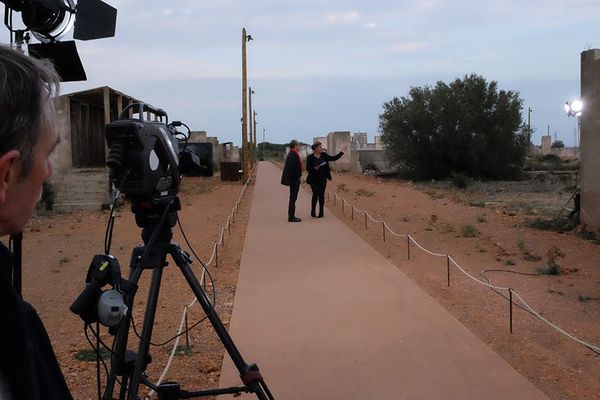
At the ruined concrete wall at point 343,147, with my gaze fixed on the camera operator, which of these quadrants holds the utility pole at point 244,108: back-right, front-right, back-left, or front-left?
front-right

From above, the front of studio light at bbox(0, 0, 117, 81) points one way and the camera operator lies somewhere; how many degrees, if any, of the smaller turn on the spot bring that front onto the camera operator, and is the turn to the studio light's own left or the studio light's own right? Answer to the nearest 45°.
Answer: approximately 135° to the studio light's own right

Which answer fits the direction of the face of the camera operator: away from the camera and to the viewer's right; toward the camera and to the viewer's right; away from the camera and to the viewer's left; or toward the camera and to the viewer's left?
away from the camera and to the viewer's right

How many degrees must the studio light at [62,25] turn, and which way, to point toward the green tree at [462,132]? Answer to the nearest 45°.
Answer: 0° — it already faces it

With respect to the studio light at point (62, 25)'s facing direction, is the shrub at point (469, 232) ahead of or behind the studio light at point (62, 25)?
ahead

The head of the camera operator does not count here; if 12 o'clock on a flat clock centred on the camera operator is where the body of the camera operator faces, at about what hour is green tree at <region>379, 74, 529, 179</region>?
The green tree is roughly at 12 o'clock from the camera operator.

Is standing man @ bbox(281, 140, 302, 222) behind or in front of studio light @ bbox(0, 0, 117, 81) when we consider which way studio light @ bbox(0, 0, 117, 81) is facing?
in front

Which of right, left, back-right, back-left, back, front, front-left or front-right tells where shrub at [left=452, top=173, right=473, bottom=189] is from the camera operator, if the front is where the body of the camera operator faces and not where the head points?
front

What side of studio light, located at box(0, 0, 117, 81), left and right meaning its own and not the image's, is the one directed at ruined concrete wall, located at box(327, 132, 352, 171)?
front

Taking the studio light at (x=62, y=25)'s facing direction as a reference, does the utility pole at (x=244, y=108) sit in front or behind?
in front

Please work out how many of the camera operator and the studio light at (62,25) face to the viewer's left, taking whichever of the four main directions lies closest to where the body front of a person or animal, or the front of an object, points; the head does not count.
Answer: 0

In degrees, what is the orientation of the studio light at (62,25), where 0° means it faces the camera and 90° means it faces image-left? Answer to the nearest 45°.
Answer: approximately 225°
